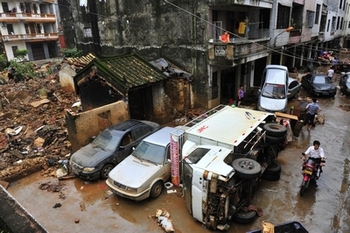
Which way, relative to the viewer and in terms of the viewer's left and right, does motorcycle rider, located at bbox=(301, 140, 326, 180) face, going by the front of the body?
facing the viewer and to the left of the viewer

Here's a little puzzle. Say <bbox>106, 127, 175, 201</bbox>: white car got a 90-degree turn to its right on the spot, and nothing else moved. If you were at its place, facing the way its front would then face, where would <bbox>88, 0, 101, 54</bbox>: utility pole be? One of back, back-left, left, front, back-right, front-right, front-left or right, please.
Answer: front-right

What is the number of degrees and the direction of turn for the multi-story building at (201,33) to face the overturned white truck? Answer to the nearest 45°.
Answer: approximately 45° to its right

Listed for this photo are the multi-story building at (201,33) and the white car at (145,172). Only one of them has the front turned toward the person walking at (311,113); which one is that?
the multi-story building

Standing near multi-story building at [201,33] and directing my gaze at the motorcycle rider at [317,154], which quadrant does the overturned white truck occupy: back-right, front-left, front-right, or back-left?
front-right

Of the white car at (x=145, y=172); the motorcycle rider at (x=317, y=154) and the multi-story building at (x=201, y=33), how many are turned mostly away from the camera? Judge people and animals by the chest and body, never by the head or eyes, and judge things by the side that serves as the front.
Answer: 0

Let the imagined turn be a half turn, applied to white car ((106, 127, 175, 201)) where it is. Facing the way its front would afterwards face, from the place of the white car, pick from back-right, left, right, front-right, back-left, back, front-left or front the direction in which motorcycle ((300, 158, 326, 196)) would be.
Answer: front-right

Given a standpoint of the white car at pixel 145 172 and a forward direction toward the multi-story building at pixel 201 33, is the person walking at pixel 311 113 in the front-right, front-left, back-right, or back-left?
front-right

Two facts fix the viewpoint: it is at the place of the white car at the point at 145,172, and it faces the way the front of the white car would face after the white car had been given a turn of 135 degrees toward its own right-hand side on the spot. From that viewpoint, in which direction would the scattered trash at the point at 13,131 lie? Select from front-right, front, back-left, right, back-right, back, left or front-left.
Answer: front-left

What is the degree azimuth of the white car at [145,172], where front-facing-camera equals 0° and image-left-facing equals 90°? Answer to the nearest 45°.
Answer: approximately 45°

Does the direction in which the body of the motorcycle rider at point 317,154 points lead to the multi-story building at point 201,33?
no
